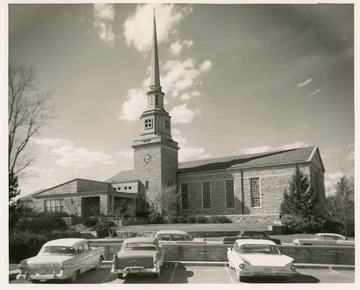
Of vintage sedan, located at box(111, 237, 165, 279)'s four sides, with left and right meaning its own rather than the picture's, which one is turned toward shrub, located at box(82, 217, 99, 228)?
front

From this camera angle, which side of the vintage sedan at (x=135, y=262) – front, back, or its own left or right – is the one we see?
back

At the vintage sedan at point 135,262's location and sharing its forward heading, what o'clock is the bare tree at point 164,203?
The bare tree is roughly at 12 o'clock from the vintage sedan.

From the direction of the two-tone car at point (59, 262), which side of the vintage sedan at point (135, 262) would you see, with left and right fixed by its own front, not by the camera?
left

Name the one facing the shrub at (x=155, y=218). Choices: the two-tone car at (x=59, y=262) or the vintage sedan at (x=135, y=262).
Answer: the vintage sedan

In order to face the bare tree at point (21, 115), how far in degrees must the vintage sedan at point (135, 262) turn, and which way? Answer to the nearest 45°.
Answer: approximately 45° to its left

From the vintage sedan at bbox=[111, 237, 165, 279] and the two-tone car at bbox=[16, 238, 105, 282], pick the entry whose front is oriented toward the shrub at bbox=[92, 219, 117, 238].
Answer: the vintage sedan

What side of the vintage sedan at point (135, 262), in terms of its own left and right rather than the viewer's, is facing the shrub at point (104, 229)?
front
